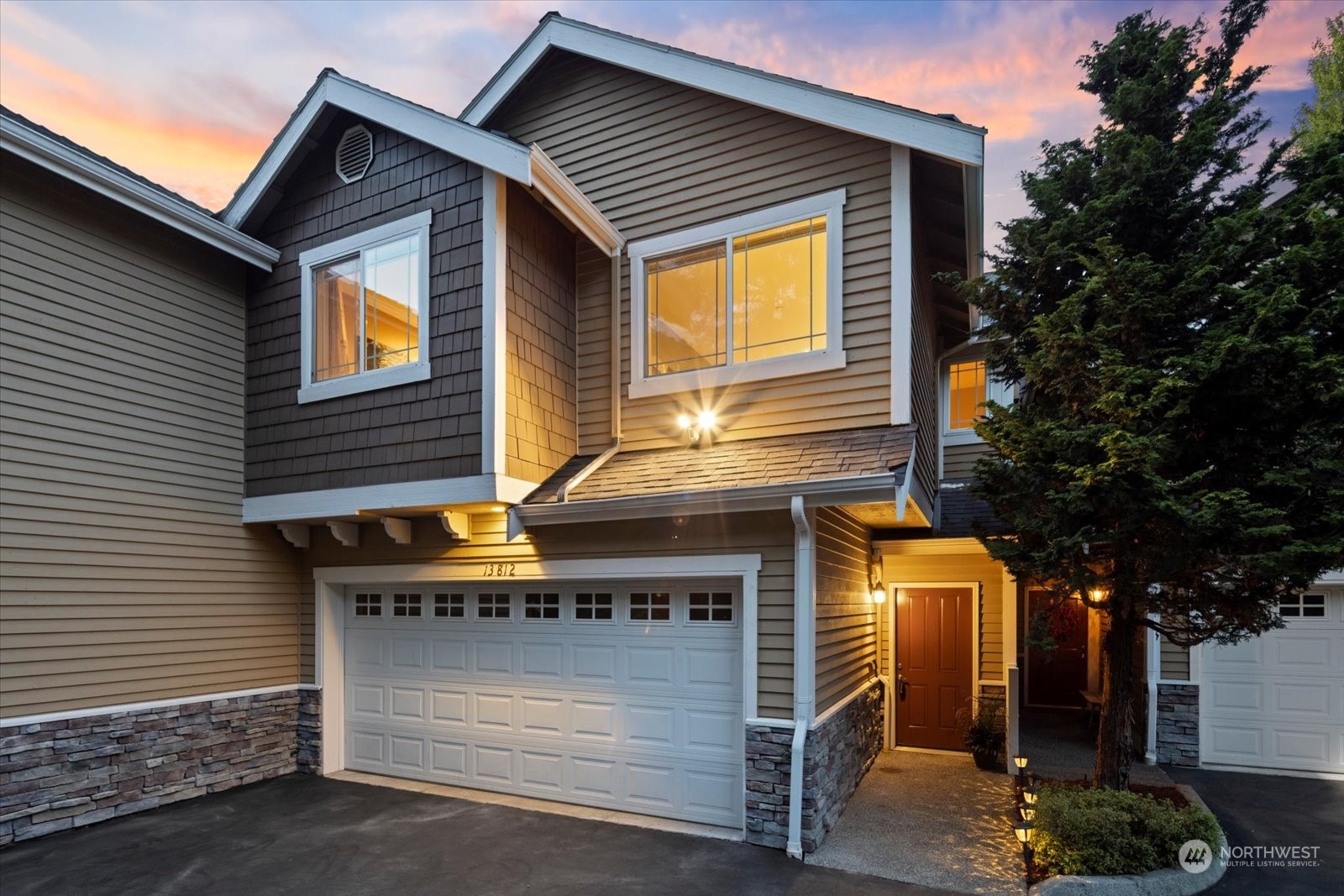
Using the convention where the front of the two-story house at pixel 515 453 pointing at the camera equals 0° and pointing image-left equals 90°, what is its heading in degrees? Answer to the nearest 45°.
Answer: approximately 45°

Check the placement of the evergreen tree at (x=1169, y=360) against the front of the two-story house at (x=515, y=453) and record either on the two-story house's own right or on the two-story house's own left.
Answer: on the two-story house's own left

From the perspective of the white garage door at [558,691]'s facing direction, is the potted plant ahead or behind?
behind

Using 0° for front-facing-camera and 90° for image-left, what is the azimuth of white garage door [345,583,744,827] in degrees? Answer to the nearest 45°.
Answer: approximately 45°

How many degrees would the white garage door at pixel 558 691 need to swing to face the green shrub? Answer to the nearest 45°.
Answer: approximately 90° to its left
